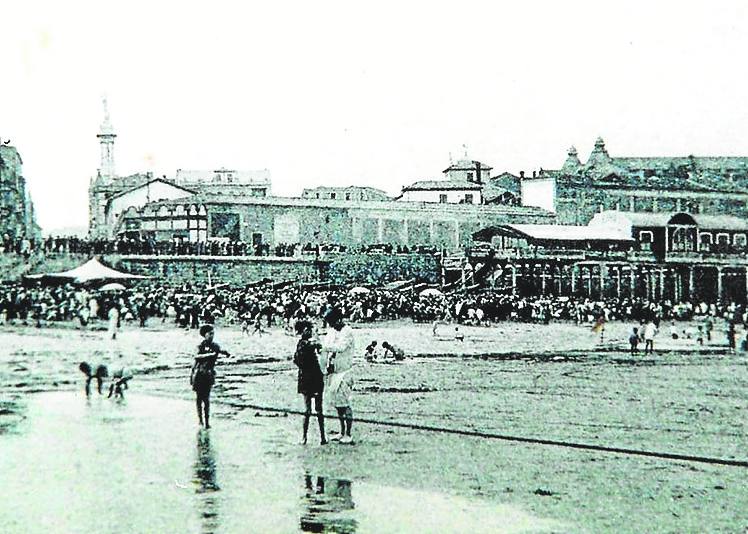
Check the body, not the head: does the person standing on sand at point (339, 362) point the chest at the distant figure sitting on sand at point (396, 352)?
no

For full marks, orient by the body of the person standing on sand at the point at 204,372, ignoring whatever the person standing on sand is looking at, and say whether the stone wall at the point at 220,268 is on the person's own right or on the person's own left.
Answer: on the person's own left

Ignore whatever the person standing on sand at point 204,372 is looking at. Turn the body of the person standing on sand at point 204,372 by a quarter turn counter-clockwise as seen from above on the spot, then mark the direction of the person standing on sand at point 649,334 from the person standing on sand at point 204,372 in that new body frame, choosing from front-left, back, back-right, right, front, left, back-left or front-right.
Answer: front

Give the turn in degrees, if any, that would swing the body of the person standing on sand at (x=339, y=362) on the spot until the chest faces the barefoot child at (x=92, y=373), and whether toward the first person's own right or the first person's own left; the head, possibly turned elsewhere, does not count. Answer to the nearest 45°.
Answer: approximately 90° to the first person's own right

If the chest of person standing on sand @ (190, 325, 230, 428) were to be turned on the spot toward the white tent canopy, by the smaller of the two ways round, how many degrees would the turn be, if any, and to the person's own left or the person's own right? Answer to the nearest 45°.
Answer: approximately 135° to the person's own left

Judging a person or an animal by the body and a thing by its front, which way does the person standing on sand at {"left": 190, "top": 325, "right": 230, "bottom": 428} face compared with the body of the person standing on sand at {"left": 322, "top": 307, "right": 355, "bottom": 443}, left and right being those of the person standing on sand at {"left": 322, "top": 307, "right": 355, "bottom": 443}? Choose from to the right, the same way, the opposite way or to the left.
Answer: to the left

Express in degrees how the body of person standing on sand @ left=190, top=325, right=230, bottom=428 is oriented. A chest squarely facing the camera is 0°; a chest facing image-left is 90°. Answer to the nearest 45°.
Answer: approximately 315°

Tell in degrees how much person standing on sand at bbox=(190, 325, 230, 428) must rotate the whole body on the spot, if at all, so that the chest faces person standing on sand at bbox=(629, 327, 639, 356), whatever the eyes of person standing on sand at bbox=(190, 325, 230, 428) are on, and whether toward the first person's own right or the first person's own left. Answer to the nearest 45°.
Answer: approximately 90° to the first person's own left

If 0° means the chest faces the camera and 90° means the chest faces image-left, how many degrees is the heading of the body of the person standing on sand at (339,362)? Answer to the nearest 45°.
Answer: approximately 45°

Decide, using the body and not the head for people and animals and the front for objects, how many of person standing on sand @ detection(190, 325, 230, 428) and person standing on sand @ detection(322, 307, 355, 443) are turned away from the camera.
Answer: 0

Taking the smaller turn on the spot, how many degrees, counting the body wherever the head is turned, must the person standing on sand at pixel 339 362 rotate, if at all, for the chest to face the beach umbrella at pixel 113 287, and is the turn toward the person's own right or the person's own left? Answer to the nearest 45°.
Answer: approximately 90° to the person's own right

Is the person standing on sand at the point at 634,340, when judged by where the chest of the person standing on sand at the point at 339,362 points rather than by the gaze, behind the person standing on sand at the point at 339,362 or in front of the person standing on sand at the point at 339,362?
behind

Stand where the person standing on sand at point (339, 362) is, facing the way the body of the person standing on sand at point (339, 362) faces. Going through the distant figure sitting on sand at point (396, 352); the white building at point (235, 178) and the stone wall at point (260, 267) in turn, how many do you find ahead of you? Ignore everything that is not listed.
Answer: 0

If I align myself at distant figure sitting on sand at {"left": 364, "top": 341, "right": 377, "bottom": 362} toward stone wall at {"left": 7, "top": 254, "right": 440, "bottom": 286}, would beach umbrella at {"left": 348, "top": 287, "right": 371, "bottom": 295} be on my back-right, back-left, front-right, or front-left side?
front-right

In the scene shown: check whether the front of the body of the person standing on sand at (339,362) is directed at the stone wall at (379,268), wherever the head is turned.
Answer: no
